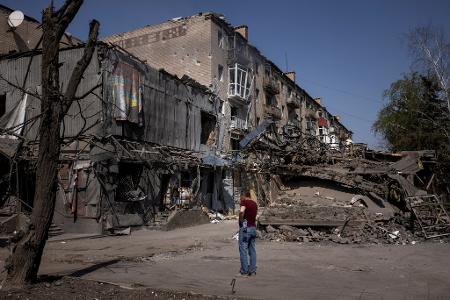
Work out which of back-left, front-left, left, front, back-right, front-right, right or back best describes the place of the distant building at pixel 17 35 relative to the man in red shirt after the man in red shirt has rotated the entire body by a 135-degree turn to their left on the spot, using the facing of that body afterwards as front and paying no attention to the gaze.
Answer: back-right

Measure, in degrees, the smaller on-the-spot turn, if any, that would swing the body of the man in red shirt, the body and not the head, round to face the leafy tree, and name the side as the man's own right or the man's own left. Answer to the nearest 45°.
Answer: approximately 90° to the man's own right

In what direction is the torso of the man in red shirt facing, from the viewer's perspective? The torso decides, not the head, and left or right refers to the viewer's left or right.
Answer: facing away from the viewer and to the left of the viewer

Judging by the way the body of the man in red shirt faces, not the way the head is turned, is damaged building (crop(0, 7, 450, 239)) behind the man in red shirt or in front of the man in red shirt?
in front

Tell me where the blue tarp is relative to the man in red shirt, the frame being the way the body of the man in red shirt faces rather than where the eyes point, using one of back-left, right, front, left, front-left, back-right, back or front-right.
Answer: front-right

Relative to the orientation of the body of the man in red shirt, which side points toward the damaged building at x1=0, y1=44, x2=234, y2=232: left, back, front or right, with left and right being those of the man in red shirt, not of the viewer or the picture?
front
